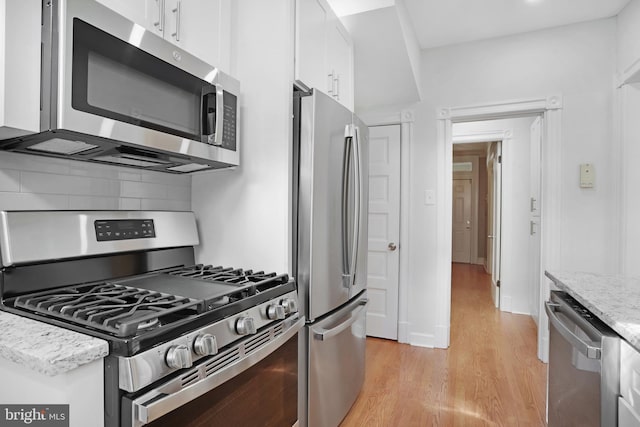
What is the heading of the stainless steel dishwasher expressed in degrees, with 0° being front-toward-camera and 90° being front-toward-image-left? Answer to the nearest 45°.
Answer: approximately 90°

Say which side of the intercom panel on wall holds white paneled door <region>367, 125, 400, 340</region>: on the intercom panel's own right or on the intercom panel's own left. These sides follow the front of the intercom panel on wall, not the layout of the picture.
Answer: on the intercom panel's own right

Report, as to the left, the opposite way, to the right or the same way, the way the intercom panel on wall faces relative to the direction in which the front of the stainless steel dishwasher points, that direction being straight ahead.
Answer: to the left

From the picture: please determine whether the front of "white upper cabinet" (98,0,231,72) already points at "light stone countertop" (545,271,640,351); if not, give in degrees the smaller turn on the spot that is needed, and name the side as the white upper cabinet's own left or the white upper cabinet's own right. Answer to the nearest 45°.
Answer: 0° — it already faces it

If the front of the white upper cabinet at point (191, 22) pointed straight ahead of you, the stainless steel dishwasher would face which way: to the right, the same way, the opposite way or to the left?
the opposite way

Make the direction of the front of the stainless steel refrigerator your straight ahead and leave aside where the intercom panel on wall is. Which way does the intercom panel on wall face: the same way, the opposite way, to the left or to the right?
to the right

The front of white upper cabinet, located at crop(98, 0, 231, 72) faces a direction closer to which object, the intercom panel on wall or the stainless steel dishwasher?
the stainless steel dishwasher

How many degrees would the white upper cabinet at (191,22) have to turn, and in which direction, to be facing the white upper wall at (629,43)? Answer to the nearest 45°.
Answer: approximately 45° to its left
